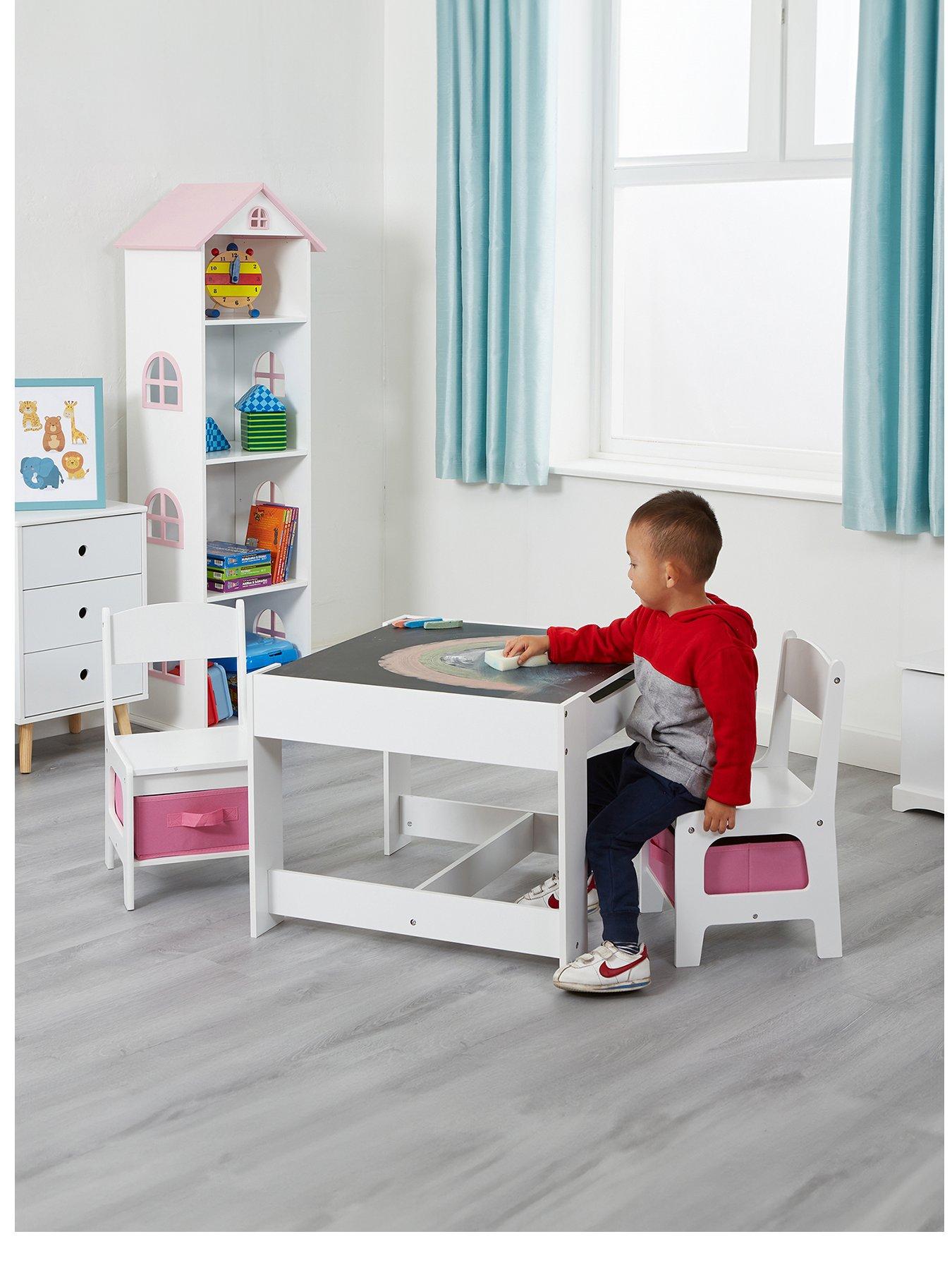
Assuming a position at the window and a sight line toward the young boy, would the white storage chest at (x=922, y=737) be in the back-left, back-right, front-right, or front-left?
front-left

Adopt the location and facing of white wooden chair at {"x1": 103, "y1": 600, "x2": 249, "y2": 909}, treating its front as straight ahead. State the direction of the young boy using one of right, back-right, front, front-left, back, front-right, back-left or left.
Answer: front-left

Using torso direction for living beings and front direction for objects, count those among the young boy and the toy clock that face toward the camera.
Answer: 1

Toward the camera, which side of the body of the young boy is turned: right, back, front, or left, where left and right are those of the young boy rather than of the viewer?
left

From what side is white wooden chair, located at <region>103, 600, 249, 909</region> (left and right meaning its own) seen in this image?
front

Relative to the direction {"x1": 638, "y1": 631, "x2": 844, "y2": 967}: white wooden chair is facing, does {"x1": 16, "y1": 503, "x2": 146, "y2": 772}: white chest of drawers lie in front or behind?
in front

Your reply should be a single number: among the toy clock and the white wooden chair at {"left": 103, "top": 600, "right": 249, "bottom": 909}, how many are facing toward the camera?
2

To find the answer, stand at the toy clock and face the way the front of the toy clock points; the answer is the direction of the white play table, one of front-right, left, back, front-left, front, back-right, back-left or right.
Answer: front

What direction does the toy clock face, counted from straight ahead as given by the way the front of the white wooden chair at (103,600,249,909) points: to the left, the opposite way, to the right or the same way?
the same way

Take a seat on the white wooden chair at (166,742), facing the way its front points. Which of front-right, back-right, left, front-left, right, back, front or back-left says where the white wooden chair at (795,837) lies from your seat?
front-left

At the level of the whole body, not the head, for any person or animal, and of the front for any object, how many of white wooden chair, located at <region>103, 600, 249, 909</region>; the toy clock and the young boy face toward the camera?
2

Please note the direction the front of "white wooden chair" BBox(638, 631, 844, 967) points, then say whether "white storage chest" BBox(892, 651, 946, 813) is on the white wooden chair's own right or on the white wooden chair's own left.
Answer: on the white wooden chair's own right

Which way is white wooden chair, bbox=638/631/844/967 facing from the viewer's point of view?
to the viewer's left

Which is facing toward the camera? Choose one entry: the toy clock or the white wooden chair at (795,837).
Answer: the toy clock

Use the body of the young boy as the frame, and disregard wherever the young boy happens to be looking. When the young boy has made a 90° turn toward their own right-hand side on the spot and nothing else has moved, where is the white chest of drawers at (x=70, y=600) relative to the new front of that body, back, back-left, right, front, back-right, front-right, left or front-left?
front-left

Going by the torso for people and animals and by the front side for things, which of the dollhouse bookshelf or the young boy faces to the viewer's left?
the young boy
